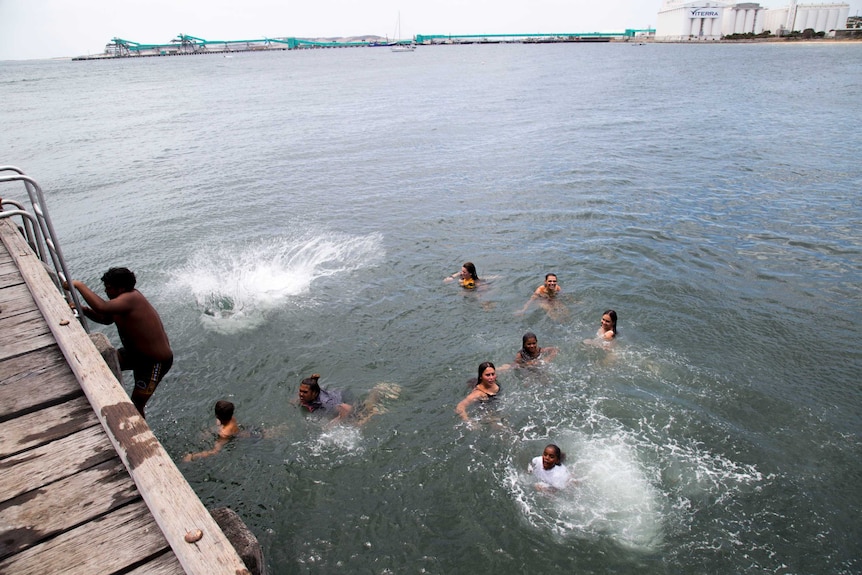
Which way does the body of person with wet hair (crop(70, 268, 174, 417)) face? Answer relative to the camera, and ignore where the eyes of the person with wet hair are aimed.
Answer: to the viewer's left

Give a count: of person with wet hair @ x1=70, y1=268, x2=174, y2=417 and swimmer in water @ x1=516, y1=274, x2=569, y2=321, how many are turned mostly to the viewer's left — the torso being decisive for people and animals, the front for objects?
1

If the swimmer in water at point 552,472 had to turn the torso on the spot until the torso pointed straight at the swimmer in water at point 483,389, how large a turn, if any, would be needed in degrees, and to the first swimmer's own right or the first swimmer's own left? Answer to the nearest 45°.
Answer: approximately 90° to the first swimmer's own right

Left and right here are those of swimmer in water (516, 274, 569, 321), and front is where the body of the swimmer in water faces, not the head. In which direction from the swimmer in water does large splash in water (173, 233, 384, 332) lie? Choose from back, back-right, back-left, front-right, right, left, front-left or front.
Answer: right

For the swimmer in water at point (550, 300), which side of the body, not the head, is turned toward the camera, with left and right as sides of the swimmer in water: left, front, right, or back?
front

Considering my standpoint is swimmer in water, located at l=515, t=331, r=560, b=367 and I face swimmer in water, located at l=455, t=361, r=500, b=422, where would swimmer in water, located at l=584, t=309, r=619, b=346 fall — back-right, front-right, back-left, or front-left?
back-left

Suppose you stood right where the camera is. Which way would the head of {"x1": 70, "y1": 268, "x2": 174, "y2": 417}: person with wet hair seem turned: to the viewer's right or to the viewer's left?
to the viewer's left

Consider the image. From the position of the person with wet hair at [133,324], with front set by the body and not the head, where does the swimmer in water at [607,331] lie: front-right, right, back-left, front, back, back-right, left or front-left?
back

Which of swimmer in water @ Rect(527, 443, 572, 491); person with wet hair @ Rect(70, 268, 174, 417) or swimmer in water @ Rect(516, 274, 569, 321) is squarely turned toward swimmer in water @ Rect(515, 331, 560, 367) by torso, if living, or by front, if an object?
swimmer in water @ Rect(516, 274, 569, 321)

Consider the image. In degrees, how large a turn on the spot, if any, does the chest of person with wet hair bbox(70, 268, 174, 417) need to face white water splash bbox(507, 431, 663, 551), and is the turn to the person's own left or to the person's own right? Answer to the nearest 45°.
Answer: approximately 135° to the person's own left

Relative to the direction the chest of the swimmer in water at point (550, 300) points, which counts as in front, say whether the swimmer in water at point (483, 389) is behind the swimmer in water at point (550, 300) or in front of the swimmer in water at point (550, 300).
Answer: in front

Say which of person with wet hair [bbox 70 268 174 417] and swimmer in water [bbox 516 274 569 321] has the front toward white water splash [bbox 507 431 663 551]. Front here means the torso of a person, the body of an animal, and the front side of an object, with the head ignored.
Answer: the swimmer in water

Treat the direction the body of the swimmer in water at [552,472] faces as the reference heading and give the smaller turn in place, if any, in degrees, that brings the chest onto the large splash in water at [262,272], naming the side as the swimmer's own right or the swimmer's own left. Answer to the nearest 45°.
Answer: approximately 90° to the swimmer's own right

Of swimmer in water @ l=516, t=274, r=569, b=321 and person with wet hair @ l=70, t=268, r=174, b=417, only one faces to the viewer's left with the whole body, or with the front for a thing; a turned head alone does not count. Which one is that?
the person with wet hair

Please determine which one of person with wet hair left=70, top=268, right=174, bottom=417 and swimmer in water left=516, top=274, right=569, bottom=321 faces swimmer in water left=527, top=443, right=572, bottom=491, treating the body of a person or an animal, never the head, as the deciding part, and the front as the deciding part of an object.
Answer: swimmer in water left=516, top=274, right=569, bottom=321
